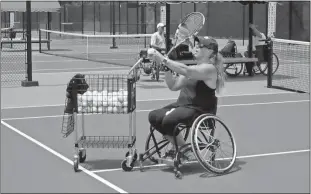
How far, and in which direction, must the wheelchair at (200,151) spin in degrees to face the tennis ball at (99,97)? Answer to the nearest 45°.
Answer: approximately 45° to its right

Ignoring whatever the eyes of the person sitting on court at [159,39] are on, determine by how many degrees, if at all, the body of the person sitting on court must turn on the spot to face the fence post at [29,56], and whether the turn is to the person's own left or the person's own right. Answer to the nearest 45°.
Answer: approximately 90° to the person's own right

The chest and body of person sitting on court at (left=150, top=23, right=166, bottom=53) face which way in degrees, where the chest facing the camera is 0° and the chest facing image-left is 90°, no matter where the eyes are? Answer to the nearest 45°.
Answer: approximately 315°

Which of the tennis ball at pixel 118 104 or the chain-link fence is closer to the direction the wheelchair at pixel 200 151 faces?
the tennis ball

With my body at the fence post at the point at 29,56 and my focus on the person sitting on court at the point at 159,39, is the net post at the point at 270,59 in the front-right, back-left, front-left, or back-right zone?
front-right

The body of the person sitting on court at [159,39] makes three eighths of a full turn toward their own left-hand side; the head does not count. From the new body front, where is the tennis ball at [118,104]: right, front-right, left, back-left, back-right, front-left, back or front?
back

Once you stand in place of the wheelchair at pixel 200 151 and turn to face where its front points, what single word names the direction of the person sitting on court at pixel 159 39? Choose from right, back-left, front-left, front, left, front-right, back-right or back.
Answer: back-right

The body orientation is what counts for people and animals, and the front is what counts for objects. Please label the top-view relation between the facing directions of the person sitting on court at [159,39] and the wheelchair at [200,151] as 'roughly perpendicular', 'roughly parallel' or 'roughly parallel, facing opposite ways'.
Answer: roughly perpendicular

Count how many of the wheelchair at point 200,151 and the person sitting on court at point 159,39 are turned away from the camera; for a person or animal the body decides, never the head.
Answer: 0

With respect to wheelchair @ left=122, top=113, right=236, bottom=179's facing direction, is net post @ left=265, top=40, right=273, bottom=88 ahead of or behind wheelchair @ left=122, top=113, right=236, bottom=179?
behind

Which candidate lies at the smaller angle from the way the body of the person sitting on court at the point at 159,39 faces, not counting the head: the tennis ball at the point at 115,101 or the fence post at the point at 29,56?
the tennis ball

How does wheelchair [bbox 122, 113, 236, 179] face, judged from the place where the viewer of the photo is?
facing the viewer and to the left of the viewer

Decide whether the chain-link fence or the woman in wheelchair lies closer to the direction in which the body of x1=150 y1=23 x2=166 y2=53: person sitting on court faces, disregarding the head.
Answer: the woman in wheelchair
